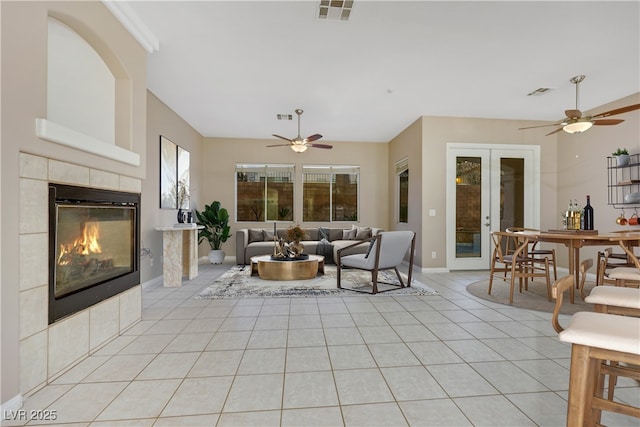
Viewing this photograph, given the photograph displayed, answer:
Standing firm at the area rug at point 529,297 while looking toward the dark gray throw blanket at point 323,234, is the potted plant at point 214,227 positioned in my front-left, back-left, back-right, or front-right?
front-left

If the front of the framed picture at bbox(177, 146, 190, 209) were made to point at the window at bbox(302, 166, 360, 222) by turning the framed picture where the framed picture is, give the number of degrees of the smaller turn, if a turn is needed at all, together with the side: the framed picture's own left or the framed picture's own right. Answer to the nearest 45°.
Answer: approximately 45° to the framed picture's own left

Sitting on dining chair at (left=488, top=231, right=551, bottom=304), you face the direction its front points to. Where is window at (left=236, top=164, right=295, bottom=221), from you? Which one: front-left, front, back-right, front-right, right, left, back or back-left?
back-left

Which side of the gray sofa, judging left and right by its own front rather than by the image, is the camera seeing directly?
front

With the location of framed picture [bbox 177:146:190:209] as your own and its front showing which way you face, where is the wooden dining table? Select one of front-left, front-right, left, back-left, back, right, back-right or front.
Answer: front

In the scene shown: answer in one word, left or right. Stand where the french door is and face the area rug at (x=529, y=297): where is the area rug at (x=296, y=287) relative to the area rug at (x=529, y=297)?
right

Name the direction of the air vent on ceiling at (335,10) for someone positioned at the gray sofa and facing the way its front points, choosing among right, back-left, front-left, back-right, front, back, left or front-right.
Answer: front

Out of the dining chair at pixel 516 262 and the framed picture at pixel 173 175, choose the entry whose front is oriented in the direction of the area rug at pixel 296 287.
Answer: the framed picture

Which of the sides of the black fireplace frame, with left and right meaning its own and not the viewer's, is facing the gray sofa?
left

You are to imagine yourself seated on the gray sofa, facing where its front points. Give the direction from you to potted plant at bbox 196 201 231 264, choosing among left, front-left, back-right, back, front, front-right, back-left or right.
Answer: right

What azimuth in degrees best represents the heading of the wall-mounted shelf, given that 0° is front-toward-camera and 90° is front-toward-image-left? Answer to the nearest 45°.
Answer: approximately 45°

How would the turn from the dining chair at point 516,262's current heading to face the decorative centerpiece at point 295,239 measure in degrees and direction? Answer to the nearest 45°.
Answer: approximately 135° to its left

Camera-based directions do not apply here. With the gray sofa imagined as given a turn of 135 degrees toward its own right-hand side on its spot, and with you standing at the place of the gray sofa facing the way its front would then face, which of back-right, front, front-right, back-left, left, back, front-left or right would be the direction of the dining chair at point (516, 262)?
back

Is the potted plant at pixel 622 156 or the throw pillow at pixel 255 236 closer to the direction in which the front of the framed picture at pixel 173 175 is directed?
the potted plant

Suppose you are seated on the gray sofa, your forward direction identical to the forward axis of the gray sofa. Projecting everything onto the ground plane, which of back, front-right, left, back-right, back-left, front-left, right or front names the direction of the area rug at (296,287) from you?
front

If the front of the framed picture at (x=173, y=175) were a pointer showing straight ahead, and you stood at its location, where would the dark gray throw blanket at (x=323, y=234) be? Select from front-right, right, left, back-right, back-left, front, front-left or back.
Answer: front-left

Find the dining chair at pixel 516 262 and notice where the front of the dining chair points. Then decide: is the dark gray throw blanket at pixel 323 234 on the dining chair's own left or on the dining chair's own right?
on the dining chair's own left

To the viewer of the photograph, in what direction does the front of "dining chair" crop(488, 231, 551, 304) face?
facing away from the viewer and to the right of the viewer

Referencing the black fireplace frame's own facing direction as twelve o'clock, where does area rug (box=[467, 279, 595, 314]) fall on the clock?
The area rug is roughly at 11 o'clock from the black fireplace frame.

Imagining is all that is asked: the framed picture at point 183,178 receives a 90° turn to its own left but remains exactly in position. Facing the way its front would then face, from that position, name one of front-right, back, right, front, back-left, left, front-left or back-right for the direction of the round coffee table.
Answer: right

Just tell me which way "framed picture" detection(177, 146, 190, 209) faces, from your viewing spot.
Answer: facing the viewer and to the right of the viewer
